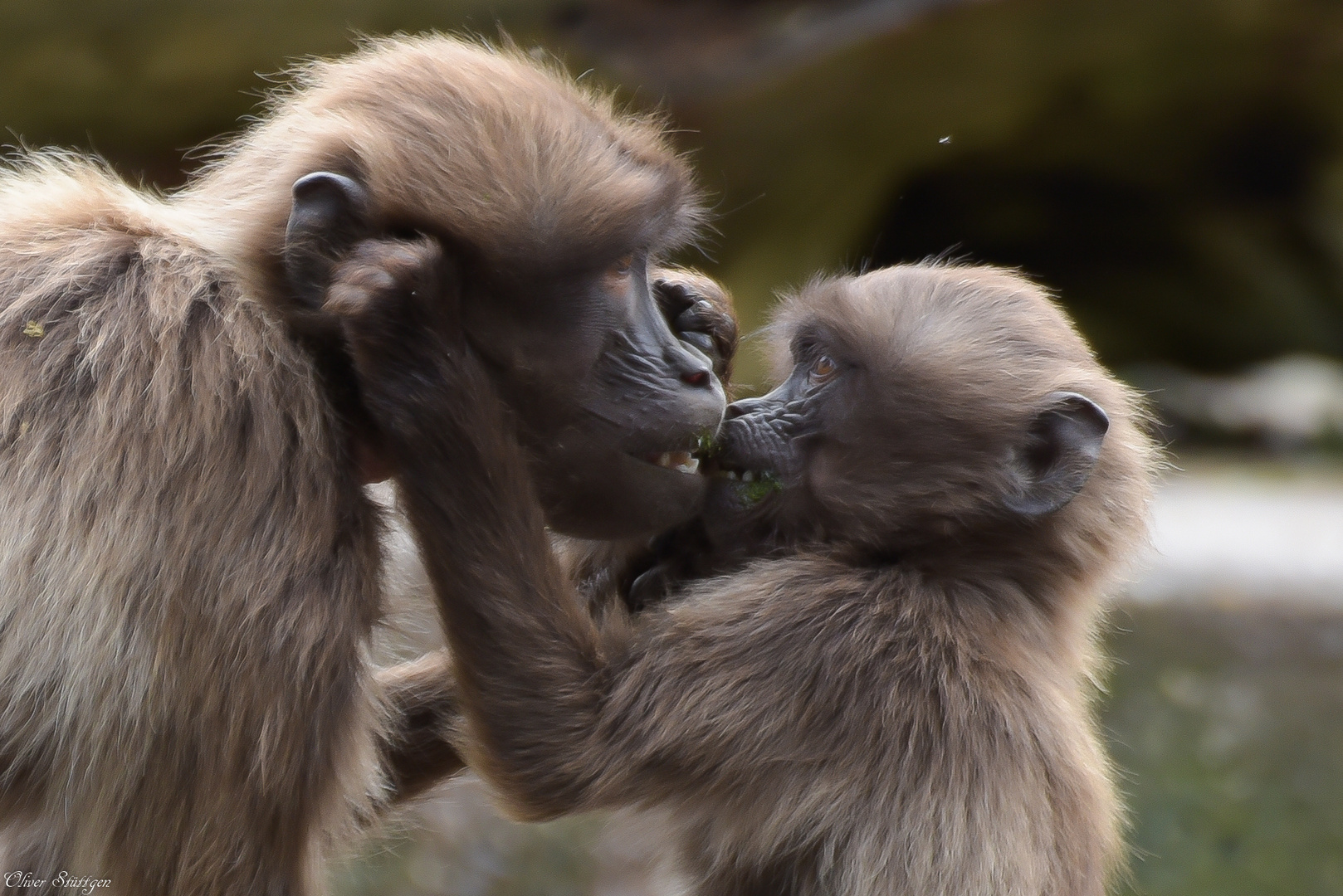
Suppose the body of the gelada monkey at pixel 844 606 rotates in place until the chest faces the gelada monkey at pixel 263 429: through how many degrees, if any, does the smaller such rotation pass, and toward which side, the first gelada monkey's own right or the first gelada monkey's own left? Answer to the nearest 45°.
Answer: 0° — it already faces it

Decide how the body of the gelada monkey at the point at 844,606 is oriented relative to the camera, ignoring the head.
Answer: to the viewer's left

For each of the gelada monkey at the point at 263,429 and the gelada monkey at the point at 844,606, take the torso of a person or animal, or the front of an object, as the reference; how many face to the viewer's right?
1

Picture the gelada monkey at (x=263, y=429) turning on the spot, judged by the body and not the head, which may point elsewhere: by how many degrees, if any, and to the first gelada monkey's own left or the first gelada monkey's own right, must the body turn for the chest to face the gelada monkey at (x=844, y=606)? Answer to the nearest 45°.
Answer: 0° — it already faces it

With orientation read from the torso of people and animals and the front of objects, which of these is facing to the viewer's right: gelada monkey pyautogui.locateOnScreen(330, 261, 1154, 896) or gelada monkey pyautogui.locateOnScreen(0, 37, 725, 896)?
gelada monkey pyautogui.locateOnScreen(0, 37, 725, 896)

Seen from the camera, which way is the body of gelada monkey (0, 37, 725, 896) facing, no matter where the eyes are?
to the viewer's right

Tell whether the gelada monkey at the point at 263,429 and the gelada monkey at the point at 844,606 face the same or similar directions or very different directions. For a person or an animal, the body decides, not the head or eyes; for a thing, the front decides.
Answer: very different directions
